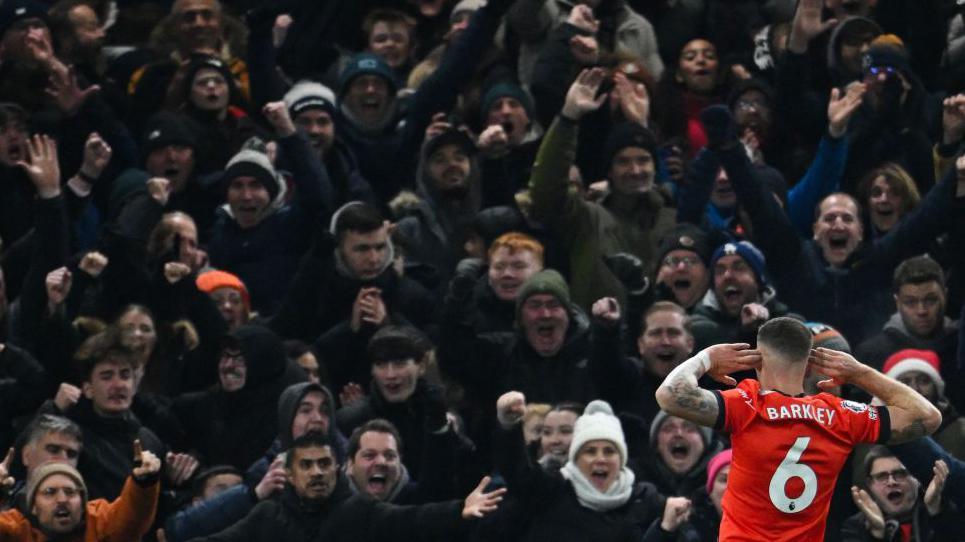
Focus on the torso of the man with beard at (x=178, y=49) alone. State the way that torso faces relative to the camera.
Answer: toward the camera

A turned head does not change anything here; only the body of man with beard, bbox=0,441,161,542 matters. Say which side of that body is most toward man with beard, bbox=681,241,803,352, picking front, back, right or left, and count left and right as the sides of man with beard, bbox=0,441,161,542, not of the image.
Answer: left

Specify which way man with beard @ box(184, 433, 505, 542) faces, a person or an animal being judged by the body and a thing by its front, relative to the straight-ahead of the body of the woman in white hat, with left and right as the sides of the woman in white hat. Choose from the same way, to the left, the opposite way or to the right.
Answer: the same way

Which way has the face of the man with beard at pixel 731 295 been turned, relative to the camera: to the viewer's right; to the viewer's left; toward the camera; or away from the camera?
toward the camera

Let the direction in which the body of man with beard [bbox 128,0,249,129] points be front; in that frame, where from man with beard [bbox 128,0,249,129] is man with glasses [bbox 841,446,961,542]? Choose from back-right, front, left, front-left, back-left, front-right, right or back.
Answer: front-left

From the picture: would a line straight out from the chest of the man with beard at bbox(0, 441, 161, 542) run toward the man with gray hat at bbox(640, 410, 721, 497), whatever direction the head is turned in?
no

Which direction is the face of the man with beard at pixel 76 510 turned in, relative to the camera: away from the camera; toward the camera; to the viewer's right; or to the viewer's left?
toward the camera

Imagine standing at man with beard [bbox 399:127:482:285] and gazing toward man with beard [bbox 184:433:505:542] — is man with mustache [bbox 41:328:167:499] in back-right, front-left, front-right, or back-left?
front-right

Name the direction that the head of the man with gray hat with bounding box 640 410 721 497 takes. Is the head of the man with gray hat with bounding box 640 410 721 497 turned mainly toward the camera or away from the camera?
toward the camera

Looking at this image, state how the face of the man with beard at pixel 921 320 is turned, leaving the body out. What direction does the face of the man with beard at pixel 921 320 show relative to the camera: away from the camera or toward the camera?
toward the camera

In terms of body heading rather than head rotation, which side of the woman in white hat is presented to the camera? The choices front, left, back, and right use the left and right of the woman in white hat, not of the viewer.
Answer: front

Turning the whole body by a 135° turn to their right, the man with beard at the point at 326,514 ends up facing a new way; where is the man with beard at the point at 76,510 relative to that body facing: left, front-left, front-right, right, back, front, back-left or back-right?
front-left

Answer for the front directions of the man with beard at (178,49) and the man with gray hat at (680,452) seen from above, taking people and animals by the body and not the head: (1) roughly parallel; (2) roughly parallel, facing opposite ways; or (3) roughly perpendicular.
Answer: roughly parallel

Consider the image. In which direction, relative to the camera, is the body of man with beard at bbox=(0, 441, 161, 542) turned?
toward the camera

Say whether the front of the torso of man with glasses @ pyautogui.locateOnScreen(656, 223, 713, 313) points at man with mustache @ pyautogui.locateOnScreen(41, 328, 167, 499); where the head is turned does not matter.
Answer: no

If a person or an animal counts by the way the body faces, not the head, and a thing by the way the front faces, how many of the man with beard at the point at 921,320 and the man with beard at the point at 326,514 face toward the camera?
2
